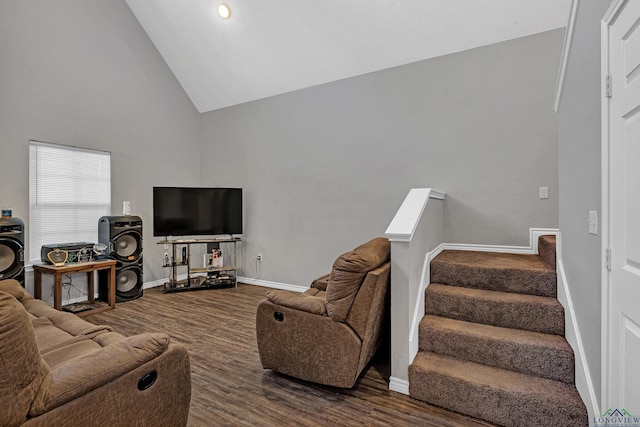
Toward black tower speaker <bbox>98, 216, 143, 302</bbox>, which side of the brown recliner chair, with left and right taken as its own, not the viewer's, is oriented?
front

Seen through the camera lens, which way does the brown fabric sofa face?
facing away from the viewer and to the right of the viewer

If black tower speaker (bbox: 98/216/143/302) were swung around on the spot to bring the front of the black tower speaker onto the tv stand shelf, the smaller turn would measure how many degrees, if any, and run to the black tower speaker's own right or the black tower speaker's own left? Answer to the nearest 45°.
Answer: approximately 45° to the black tower speaker's own left

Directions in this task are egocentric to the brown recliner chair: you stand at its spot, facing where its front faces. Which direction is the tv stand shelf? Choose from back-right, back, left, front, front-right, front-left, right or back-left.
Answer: front

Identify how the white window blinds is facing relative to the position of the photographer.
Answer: facing the viewer and to the right of the viewer

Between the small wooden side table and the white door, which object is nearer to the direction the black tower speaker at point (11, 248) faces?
the white door

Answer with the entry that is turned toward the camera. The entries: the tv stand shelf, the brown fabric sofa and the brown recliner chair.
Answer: the tv stand shelf

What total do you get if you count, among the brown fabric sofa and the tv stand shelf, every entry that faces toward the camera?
1

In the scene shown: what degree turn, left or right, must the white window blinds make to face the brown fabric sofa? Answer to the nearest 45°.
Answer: approximately 45° to its right

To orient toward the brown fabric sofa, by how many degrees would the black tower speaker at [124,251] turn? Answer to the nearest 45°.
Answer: approximately 45° to its right

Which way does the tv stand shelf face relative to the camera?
toward the camera

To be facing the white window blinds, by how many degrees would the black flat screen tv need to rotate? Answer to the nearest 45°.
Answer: approximately 90° to its right

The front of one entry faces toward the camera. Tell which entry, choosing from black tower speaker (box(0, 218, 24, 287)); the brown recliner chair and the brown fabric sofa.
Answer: the black tower speaker

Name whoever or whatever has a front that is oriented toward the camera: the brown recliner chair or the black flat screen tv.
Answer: the black flat screen tv

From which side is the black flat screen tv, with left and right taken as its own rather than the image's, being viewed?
front

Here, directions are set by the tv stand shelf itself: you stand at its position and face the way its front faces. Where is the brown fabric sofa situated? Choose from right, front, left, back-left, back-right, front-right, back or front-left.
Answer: front

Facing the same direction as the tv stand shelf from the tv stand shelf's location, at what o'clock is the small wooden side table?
The small wooden side table is roughly at 2 o'clock from the tv stand shelf.

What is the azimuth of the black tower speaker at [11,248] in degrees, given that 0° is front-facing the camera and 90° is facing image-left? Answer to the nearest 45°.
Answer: approximately 0°
